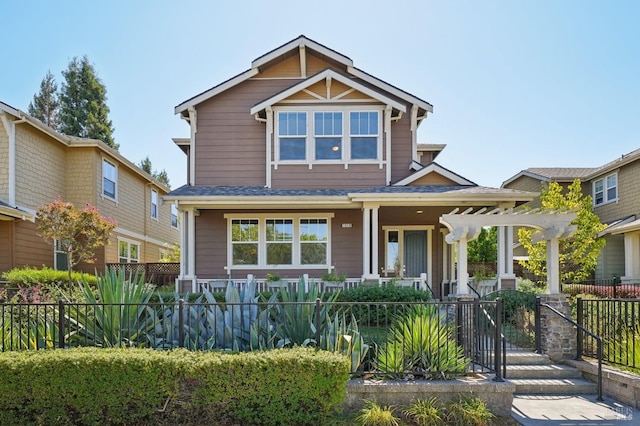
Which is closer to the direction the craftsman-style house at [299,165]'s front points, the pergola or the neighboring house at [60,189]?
the pergola

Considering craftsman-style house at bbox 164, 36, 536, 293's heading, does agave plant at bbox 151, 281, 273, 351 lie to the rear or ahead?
ahead

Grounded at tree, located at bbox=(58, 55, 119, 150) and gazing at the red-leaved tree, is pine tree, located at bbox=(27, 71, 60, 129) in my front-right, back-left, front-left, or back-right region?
back-right

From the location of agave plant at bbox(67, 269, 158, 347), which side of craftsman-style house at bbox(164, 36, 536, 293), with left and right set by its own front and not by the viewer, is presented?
front

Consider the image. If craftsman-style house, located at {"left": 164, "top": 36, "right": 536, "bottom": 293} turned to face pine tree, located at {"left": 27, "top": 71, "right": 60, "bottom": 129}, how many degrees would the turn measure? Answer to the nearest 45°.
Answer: approximately 135° to its right

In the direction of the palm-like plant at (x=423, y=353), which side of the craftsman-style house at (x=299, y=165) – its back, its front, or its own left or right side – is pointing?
front

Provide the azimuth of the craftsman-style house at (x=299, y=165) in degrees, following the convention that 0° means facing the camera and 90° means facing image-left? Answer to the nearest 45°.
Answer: approximately 0°

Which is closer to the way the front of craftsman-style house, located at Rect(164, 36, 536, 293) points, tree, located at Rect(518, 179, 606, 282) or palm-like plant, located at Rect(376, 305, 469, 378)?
the palm-like plant

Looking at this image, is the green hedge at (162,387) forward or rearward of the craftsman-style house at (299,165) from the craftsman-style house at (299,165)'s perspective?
forward

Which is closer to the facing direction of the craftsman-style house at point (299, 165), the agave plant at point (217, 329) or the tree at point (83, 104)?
the agave plant
